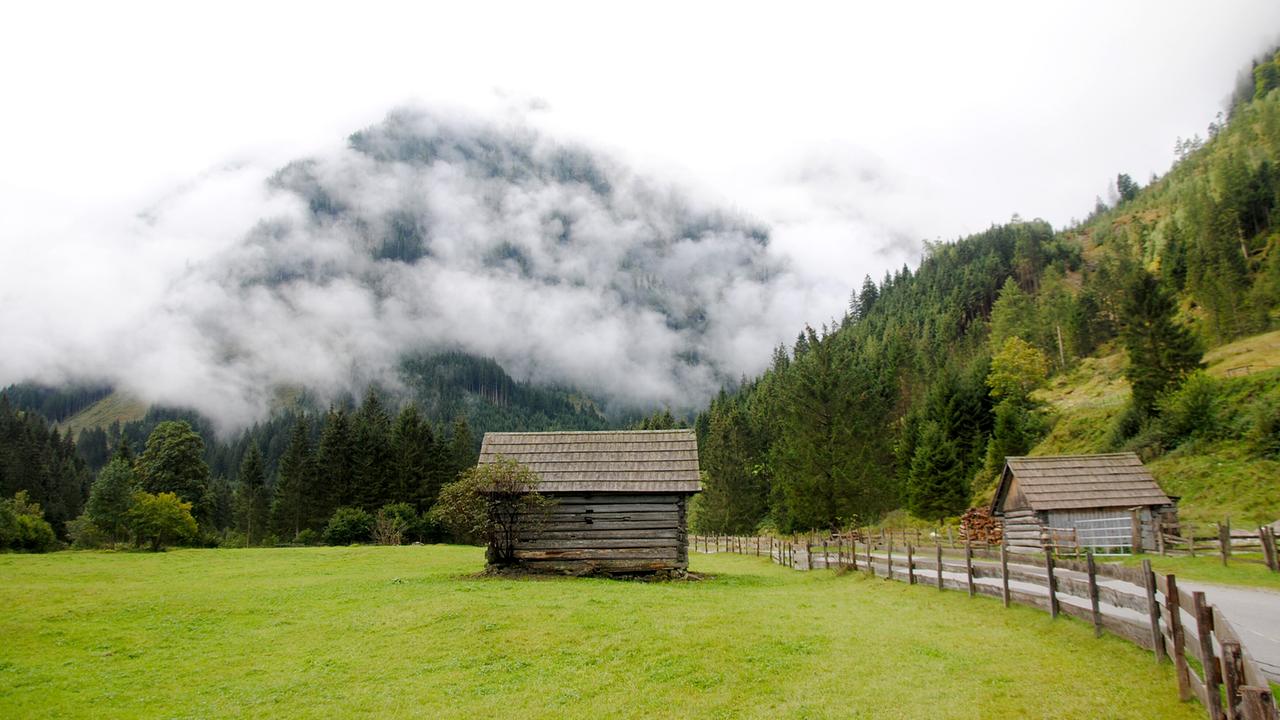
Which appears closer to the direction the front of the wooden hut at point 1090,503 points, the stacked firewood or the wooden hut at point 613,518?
the wooden hut

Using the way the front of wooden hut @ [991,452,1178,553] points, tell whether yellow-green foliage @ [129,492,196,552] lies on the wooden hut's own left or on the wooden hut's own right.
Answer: on the wooden hut's own right

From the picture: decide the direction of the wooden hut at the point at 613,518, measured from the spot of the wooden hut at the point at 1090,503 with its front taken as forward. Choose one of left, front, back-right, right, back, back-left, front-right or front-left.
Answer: front-right

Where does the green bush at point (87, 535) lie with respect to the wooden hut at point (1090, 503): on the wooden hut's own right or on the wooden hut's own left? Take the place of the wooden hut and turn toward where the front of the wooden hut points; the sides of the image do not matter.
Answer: on the wooden hut's own right

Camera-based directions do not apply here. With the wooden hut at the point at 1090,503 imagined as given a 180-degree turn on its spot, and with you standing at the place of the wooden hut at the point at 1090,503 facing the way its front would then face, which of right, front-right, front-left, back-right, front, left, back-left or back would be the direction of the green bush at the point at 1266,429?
front-right

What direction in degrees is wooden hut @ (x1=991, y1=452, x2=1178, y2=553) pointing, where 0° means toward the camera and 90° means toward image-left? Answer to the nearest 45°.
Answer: approximately 0°

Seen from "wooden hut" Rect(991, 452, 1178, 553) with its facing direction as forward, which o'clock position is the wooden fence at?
The wooden fence is roughly at 12 o'clock from the wooden hut.
